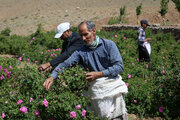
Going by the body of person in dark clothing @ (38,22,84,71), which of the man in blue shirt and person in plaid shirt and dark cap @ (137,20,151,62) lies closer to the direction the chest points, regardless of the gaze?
the man in blue shirt

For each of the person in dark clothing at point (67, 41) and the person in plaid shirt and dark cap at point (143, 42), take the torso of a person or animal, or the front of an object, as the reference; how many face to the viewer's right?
1

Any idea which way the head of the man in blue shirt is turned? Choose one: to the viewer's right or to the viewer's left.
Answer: to the viewer's left

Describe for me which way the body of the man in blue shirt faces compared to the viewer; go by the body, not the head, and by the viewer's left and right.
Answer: facing the viewer and to the left of the viewer

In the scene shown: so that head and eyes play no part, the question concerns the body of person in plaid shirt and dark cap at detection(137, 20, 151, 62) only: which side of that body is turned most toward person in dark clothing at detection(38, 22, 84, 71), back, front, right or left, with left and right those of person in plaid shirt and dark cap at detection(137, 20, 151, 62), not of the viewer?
right

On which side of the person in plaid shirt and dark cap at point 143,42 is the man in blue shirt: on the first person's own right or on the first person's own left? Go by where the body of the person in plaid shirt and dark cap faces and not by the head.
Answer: on the first person's own right

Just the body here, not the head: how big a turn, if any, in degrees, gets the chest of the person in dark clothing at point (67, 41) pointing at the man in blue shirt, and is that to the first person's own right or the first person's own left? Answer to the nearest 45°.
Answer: approximately 135° to the first person's own left

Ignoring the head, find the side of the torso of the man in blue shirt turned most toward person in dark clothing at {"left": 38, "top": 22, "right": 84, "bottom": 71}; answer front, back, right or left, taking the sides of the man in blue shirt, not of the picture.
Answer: right

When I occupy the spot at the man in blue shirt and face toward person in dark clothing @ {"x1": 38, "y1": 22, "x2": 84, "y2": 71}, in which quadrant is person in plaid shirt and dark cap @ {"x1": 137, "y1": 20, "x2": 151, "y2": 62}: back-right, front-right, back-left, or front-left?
front-right
